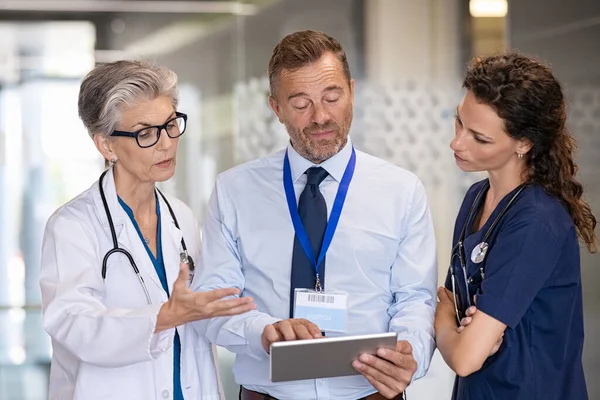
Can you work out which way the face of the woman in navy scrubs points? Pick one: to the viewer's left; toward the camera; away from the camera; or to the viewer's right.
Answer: to the viewer's left

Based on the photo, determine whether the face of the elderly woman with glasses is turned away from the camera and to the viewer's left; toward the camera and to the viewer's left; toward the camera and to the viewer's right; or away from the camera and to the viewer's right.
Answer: toward the camera and to the viewer's right

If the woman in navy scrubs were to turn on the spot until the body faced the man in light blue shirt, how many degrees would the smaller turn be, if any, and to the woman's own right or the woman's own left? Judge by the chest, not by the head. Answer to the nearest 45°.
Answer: approximately 45° to the woman's own right

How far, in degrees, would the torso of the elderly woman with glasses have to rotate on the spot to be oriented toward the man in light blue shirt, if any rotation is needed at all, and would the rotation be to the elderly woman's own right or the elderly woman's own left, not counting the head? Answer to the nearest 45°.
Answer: approximately 45° to the elderly woman's own left

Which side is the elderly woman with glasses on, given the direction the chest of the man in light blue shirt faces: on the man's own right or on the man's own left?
on the man's own right

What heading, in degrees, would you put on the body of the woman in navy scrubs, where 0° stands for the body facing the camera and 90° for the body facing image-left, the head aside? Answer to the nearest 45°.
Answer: approximately 45°

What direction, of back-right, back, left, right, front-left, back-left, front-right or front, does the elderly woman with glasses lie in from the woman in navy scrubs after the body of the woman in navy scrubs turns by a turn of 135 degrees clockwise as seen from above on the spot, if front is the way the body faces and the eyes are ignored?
left

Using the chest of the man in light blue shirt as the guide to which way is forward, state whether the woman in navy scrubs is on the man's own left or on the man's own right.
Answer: on the man's own left

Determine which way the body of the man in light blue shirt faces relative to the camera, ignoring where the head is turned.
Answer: toward the camera

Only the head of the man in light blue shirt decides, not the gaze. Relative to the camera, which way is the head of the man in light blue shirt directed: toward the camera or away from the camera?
toward the camera
